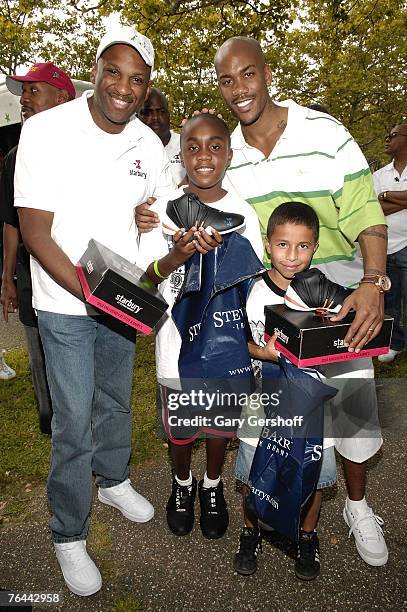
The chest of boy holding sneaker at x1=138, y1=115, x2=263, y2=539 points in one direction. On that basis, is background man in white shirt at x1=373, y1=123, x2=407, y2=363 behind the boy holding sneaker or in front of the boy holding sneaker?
behind

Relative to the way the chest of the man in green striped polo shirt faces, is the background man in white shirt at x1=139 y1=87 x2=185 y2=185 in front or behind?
behind

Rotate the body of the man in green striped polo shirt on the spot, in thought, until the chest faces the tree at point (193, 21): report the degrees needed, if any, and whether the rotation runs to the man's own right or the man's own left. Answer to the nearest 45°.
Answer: approximately 180°

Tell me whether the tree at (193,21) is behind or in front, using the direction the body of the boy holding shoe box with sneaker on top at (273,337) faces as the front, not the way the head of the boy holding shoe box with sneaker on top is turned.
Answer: behind

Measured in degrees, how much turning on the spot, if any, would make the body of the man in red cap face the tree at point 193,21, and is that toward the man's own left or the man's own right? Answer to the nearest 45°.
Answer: approximately 180°

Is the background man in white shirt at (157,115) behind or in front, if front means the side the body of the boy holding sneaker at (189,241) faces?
behind

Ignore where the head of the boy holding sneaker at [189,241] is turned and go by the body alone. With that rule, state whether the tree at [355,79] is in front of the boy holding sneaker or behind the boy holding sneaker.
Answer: behind

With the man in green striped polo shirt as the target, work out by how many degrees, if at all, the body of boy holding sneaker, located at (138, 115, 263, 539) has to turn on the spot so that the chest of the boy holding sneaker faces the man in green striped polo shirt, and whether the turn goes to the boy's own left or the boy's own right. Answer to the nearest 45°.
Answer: approximately 90° to the boy's own left

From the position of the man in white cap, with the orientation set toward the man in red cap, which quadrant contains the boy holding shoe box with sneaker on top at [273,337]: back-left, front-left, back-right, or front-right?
back-right

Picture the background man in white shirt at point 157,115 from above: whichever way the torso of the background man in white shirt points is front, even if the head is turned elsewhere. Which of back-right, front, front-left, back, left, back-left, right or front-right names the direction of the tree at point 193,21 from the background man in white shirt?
back
